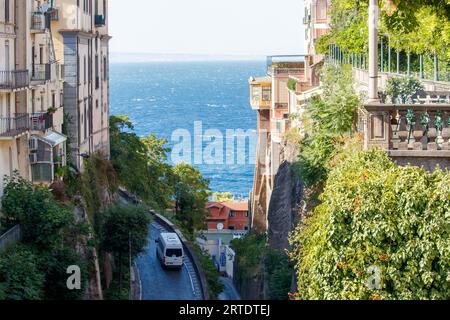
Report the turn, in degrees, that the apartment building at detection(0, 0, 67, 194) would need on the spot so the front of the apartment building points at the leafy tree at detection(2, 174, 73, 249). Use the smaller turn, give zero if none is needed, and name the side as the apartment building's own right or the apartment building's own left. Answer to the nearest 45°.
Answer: approximately 45° to the apartment building's own right

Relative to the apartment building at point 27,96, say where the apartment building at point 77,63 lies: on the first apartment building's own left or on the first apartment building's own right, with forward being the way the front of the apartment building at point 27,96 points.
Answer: on the first apartment building's own left

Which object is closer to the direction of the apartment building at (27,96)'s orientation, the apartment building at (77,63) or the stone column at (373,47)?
the stone column

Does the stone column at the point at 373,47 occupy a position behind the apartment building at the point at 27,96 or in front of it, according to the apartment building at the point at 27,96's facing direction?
in front

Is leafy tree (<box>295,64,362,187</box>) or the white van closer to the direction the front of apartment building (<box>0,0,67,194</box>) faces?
the leafy tree

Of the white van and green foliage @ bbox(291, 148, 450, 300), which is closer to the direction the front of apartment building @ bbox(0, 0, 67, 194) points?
the green foliage

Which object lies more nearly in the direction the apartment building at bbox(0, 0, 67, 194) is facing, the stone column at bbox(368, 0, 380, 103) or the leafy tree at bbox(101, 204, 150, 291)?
the stone column

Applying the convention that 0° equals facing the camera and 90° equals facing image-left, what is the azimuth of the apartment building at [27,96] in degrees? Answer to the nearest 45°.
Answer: approximately 315°
